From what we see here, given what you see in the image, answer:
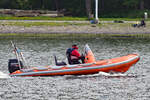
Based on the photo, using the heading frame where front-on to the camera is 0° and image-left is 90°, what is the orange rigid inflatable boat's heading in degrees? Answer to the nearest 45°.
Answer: approximately 270°
